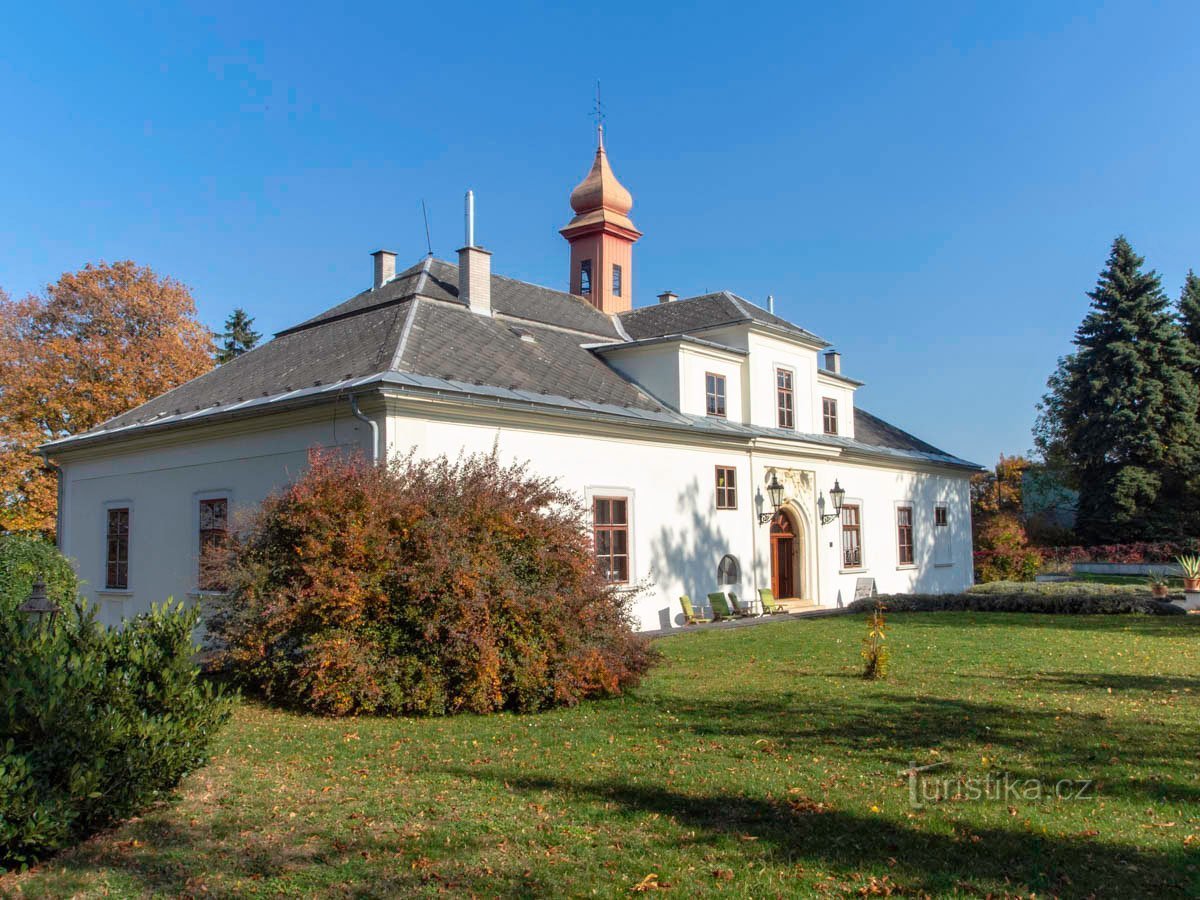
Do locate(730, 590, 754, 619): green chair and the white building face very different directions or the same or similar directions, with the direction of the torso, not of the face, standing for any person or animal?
same or similar directions

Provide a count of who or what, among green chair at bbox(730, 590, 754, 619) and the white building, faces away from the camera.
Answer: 0

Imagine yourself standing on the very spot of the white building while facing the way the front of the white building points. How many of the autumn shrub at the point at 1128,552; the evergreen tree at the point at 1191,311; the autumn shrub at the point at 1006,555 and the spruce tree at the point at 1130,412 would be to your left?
4

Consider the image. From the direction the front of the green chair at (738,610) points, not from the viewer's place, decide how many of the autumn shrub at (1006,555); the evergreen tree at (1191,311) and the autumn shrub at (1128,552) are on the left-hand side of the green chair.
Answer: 3

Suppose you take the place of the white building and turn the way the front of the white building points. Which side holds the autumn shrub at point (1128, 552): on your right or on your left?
on your left

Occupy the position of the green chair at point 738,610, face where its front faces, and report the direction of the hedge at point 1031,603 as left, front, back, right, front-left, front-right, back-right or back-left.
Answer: front-left

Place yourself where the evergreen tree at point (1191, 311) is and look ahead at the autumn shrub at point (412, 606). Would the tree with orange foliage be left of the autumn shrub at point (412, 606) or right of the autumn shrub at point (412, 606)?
right

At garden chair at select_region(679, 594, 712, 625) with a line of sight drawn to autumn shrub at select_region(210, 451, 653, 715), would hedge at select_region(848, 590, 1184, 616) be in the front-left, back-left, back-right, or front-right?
back-left

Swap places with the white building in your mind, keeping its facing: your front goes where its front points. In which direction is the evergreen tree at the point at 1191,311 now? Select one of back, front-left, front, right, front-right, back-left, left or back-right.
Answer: left

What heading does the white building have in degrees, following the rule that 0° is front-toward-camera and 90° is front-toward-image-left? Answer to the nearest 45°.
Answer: approximately 315°

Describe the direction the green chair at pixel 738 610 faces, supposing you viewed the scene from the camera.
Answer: facing the viewer and to the right of the viewer

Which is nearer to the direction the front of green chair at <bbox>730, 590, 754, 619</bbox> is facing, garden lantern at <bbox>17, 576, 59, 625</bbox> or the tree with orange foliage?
the garden lantern

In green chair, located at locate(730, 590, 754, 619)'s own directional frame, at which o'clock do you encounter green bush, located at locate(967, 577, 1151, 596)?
The green bush is roughly at 10 o'clock from the green chair.
